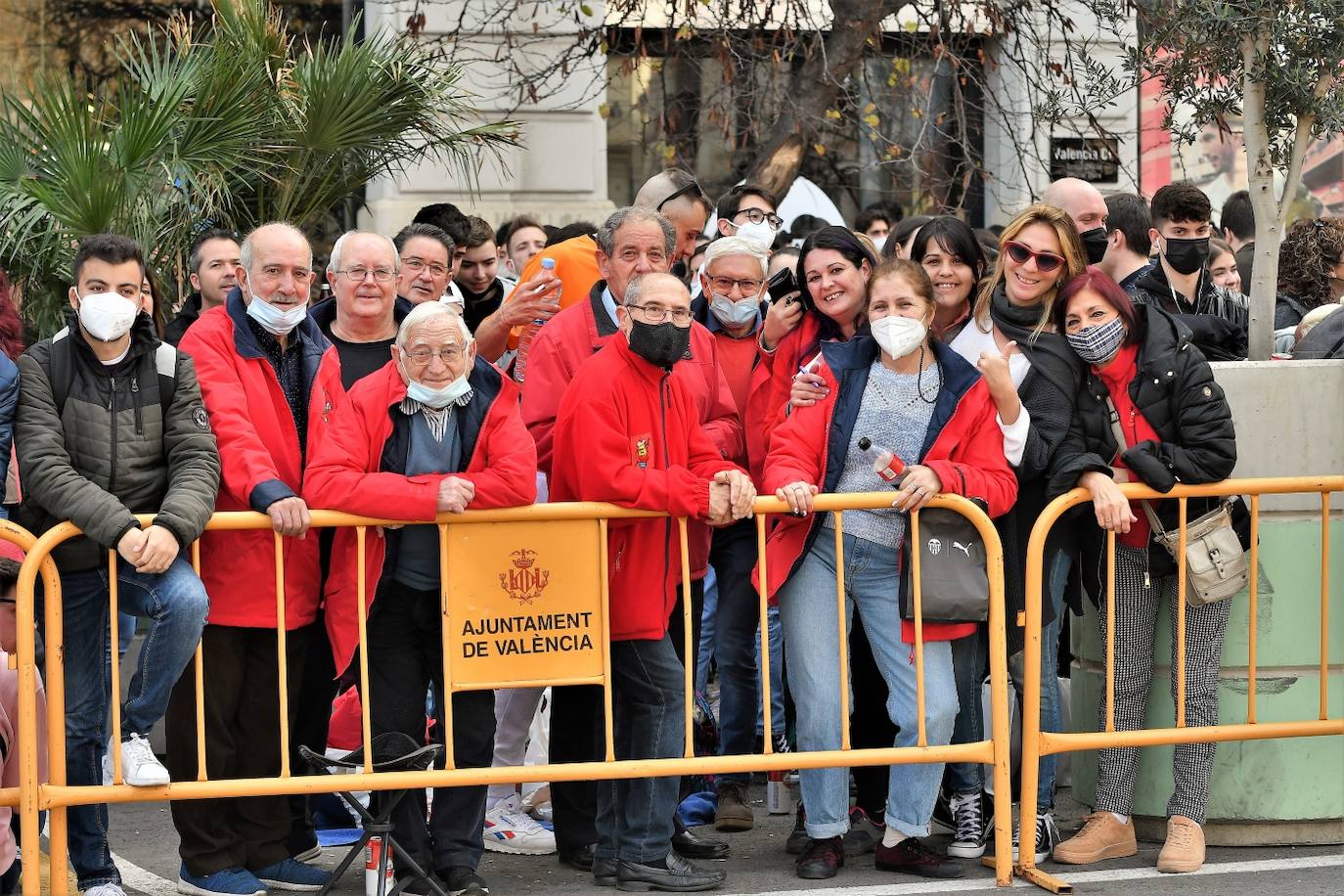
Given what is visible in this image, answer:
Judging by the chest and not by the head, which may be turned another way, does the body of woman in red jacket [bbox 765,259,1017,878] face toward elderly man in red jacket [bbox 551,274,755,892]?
no

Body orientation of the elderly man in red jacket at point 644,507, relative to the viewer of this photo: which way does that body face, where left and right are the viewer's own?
facing the viewer and to the right of the viewer

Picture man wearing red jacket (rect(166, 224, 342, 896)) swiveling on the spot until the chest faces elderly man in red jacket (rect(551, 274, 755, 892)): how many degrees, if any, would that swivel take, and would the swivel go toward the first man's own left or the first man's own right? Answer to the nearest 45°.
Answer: approximately 45° to the first man's own left

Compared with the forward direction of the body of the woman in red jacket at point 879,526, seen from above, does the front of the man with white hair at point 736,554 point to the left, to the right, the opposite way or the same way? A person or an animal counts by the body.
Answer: the same way

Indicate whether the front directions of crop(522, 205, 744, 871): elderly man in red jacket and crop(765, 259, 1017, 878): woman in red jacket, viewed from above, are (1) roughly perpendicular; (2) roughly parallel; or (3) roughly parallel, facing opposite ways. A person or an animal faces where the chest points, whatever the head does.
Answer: roughly parallel

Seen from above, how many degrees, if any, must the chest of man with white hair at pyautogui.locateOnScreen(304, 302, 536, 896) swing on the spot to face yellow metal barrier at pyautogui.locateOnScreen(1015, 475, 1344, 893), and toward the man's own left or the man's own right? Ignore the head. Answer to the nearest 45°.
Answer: approximately 90° to the man's own left

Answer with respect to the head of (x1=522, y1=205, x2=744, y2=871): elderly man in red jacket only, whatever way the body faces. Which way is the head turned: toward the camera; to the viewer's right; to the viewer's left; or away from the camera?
toward the camera

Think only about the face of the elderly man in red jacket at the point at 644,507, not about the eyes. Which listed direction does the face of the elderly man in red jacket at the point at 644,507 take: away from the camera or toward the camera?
toward the camera

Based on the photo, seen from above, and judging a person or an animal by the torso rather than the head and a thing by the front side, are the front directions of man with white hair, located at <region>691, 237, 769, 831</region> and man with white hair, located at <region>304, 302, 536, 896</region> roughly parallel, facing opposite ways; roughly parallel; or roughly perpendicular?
roughly parallel

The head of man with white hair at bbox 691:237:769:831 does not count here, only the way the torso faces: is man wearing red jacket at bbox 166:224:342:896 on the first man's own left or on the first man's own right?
on the first man's own right

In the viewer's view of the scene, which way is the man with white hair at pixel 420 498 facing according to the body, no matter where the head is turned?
toward the camera

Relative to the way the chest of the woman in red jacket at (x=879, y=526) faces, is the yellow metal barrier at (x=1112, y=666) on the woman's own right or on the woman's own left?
on the woman's own left

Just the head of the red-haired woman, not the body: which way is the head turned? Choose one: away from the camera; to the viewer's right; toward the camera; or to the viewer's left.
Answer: toward the camera

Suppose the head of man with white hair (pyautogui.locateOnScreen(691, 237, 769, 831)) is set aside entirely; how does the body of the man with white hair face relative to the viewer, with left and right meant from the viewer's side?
facing the viewer

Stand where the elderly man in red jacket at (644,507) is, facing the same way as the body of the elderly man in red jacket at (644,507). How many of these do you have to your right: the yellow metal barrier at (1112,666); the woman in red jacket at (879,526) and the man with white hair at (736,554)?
0

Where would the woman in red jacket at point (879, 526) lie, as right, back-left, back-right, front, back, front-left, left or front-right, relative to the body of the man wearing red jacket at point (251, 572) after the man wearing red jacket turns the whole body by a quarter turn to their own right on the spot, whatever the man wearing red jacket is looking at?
back-left

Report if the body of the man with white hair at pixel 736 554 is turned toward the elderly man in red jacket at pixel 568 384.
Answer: no

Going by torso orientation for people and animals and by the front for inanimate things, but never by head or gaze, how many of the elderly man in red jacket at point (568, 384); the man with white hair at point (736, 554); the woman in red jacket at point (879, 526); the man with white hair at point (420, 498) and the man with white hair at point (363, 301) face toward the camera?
5

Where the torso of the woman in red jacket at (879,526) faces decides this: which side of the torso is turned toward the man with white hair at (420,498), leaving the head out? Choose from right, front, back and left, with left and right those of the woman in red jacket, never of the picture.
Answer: right
